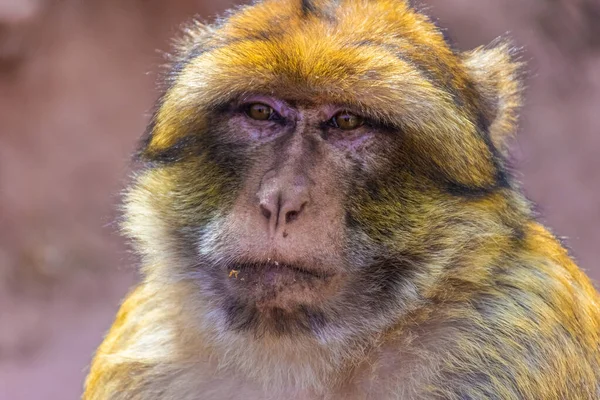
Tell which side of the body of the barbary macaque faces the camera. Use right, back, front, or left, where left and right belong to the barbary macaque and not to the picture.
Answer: front
